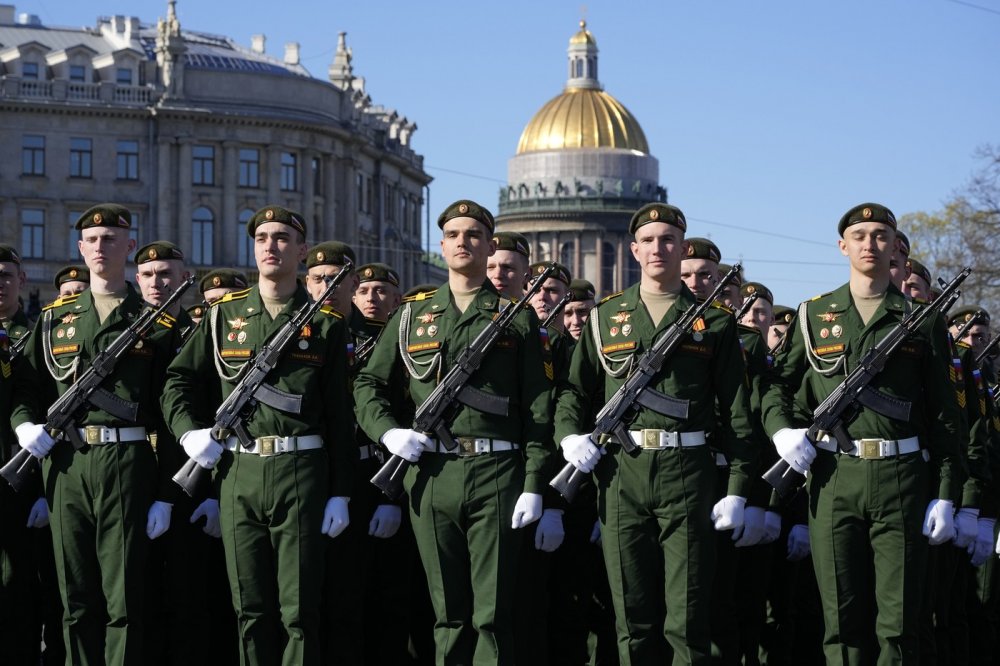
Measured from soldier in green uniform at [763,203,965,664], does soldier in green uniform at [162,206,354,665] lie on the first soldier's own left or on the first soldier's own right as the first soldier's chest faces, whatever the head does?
on the first soldier's own right

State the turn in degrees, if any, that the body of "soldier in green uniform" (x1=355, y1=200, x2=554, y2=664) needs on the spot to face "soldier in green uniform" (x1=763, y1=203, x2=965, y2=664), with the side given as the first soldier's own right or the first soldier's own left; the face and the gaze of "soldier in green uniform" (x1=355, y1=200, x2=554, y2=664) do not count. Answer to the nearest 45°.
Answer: approximately 90° to the first soldier's own left

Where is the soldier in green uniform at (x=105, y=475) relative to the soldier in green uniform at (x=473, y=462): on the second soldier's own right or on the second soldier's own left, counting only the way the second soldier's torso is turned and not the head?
on the second soldier's own right

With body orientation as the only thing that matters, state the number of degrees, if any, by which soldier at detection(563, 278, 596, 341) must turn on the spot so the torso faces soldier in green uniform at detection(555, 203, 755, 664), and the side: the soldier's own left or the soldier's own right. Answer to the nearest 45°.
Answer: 0° — they already face them

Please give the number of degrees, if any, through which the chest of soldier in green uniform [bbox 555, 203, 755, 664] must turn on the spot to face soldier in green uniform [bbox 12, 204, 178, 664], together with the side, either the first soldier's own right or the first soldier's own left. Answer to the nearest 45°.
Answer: approximately 90° to the first soldier's own right

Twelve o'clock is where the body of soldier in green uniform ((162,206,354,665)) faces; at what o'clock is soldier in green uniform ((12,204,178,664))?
soldier in green uniform ((12,204,178,664)) is roughly at 4 o'clock from soldier in green uniform ((162,206,354,665)).
